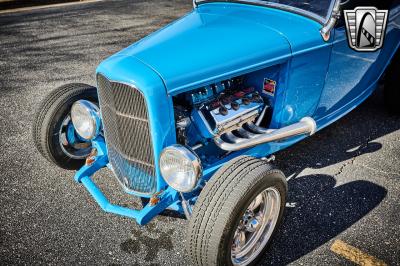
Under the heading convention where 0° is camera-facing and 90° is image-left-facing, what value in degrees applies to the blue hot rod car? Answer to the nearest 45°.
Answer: approximately 45°
